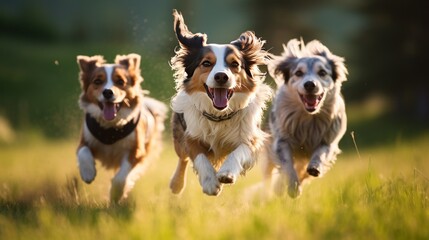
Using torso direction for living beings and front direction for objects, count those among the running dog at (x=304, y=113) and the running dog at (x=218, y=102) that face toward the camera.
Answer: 2

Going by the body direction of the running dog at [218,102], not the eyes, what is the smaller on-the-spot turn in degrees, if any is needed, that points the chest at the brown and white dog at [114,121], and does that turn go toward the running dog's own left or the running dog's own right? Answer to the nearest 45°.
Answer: approximately 135° to the running dog's own right

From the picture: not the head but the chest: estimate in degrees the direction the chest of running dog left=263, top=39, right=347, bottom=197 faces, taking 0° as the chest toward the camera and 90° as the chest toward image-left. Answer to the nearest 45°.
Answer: approximately 0°

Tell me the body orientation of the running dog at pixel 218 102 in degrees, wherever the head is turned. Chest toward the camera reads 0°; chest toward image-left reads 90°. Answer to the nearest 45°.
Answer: approximately 0°

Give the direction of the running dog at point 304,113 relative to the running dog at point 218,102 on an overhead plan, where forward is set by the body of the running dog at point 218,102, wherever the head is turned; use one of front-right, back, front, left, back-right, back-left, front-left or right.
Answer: back-left

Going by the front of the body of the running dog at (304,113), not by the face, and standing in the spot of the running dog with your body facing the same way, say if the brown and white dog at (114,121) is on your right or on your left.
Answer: on your right

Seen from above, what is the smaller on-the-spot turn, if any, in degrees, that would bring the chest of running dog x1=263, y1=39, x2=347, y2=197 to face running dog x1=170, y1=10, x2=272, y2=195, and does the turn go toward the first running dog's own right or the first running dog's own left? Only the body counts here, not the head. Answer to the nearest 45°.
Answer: approximately 45° to the first running dog's own right
